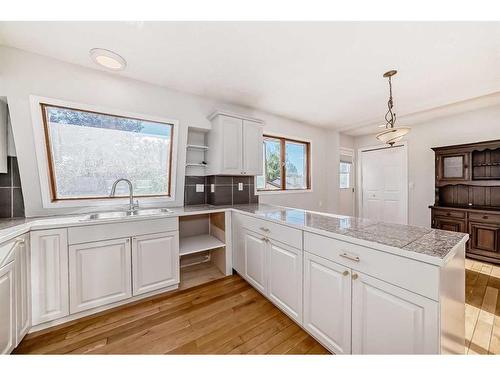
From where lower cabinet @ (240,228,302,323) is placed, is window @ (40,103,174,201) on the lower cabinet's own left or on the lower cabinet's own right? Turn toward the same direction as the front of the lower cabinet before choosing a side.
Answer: on the lower cabinet's own right

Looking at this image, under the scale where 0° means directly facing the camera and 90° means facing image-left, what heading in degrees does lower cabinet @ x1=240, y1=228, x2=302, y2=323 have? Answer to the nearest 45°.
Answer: approximately 45°

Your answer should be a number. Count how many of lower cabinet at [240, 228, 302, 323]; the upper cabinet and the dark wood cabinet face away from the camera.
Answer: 0

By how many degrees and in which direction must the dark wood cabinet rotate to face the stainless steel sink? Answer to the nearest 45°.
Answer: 0° — it already faces it

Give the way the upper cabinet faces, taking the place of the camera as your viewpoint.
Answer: facing the viewer and to the right of the viewer

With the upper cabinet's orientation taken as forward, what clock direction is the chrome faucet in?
The chrome faucet is roughly at 4 o'clock from the upper cabinet.

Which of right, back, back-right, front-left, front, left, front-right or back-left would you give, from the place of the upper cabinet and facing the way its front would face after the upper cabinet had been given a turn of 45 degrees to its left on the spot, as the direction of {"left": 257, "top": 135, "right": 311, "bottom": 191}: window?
front-left

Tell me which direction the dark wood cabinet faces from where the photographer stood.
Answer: facing the viewer and to the left of the viewer

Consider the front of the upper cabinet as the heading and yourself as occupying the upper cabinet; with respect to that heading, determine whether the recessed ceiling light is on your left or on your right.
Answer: on your right

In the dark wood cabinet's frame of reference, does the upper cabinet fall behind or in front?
in front

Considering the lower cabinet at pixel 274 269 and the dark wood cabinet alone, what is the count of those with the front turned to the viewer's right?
0

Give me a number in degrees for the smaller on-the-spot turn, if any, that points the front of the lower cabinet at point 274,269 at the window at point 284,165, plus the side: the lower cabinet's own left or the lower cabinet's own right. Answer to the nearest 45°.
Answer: approximately 135° to the lower cabinet's own right

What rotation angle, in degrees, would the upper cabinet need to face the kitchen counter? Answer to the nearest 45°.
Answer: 0° — it already faces it

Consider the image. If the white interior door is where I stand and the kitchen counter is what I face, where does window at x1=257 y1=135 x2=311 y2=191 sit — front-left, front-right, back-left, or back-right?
front-right
